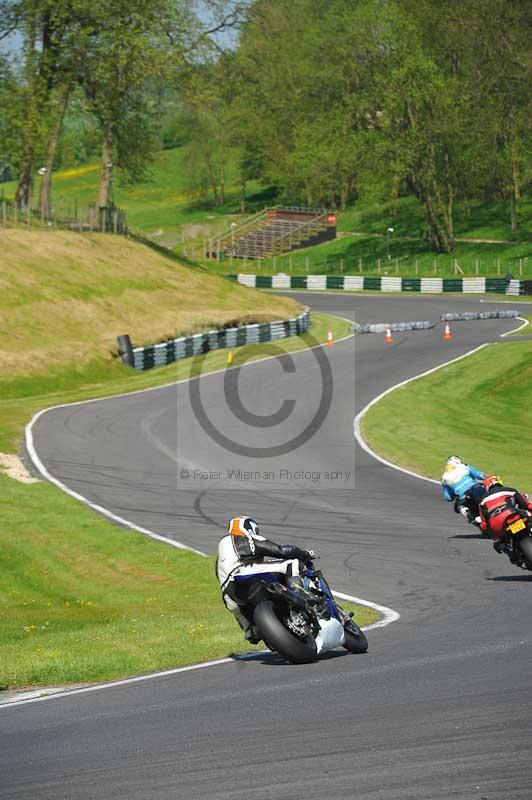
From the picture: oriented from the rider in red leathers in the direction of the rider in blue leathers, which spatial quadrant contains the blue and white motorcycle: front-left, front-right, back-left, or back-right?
back-left

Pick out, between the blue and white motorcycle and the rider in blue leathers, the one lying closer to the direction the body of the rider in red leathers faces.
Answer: the rider in blue leathers

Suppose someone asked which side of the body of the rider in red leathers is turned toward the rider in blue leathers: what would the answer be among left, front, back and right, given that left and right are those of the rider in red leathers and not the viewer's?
front

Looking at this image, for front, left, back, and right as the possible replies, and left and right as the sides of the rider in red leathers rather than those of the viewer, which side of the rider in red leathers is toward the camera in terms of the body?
back

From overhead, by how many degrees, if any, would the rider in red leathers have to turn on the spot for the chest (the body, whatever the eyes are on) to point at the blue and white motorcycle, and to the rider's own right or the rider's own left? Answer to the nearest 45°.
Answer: approximately 180°
